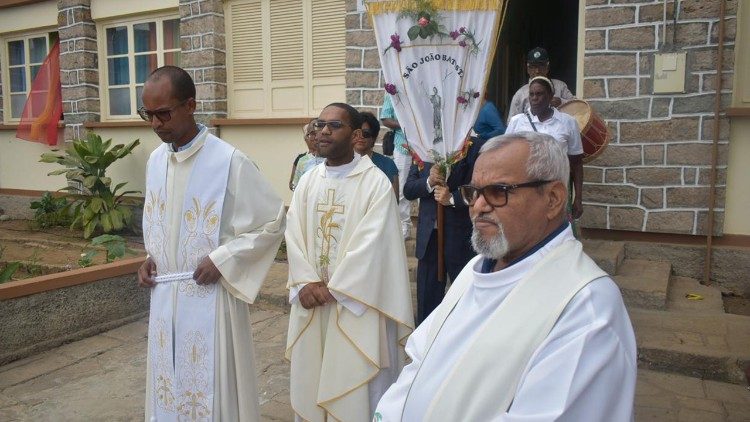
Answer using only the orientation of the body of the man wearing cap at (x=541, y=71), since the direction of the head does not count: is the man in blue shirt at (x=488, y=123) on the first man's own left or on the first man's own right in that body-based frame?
on the first man's own right

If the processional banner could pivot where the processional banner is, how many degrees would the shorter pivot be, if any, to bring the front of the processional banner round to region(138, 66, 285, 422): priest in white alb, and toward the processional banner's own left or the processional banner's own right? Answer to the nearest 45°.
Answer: approximately 45° to the processional banner's own right

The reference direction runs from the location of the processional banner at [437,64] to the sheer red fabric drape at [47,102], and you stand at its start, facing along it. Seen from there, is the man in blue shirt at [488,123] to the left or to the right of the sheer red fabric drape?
right

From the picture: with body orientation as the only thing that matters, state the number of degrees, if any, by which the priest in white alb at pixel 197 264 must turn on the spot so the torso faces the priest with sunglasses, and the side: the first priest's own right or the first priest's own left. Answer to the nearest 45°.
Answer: approximately 135° to the first priest's own left

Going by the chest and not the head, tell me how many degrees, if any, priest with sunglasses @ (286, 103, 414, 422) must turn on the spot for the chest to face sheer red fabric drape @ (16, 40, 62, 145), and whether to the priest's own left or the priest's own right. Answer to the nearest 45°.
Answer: approximately 90° to the priest's own right

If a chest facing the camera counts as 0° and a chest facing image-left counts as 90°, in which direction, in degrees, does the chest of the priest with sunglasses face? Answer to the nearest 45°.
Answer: approximately 45°

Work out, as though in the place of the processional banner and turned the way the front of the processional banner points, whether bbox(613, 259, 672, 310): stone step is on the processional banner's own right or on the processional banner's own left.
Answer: on the processional banner's own left

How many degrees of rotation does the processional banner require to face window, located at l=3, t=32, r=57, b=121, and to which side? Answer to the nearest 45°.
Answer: approximately 135° to its right

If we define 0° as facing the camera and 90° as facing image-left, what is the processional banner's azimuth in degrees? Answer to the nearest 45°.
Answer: approximately 0°

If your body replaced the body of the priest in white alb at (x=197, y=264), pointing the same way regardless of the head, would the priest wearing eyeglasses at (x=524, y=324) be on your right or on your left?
on your left

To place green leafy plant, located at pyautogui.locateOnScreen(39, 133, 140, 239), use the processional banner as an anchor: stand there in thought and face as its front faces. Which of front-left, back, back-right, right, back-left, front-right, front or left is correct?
back-right

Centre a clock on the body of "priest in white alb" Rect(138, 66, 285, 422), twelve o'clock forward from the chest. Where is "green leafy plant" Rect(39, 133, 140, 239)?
The green leafy plant is roughly at 4 o'clock from the priest in white alb.

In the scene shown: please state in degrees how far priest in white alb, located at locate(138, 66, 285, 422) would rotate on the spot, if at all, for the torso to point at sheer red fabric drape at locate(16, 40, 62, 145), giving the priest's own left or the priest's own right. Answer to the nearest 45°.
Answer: approximately 135° to the priest's own right

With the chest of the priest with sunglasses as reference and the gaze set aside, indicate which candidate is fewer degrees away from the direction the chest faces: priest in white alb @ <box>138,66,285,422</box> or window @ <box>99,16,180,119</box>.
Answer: the priest in white alb
